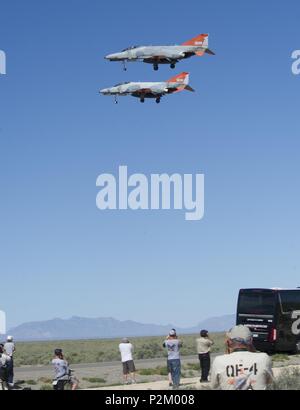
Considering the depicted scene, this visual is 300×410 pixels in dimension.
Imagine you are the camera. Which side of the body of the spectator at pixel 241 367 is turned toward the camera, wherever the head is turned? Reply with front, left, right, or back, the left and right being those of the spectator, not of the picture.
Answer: back

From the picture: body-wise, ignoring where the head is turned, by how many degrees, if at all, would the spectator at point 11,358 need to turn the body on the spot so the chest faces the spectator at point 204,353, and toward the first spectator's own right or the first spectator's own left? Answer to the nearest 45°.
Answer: approximately 90° to the first spectator's own right

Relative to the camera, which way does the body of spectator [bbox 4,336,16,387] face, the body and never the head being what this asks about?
away from the camera

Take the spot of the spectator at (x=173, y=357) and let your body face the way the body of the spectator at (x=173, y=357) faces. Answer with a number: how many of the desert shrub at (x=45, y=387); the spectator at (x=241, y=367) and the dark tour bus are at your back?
1

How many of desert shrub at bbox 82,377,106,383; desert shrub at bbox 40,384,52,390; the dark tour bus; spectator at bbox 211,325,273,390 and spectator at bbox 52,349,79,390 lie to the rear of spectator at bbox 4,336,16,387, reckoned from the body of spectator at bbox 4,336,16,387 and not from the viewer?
2

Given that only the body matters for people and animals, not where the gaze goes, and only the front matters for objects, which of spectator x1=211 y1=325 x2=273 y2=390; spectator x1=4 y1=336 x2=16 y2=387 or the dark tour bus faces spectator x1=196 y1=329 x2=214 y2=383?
spectator x1=211 y1=325 x2=273 y2=390

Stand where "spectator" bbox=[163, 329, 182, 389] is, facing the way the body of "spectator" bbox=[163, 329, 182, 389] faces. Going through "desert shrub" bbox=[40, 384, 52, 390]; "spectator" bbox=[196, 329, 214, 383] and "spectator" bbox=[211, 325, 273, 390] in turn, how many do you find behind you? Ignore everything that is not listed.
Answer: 1

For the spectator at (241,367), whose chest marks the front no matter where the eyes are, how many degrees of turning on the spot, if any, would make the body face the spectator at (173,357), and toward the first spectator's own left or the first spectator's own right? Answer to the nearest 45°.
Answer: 0° — they already face them

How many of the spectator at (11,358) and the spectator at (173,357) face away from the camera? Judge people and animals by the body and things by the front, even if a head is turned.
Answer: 2

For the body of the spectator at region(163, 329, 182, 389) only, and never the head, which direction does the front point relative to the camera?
away from the camera
